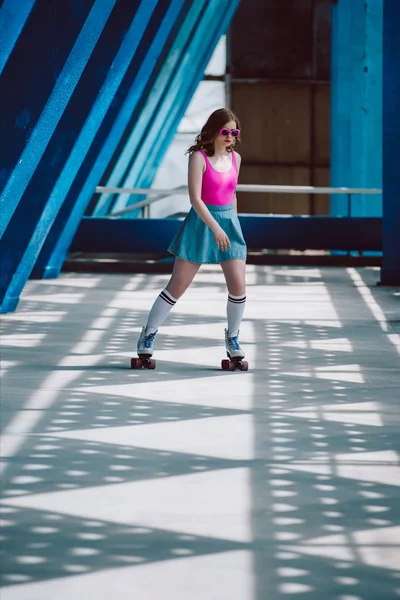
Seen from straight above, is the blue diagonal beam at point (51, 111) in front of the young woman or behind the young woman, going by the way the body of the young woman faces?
behind

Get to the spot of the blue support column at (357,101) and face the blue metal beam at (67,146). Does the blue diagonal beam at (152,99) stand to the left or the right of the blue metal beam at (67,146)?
right

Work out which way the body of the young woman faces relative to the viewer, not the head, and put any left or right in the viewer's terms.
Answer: facing the viewer and to the right of the viewer

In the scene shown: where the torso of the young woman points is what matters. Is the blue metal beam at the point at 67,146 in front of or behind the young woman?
behind

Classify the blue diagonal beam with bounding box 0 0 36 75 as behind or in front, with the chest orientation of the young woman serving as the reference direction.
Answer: behind

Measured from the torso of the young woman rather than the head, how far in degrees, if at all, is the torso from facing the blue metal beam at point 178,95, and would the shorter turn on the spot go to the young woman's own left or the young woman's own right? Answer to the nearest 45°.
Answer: approximately 135° to the young woman's own left
